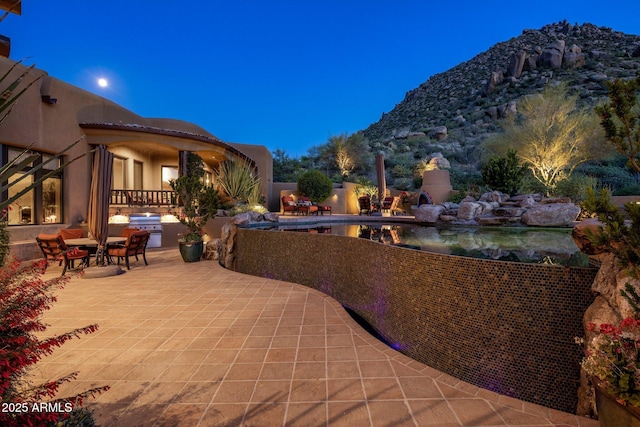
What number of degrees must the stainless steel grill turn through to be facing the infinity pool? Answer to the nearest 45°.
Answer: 0° — it already faces it

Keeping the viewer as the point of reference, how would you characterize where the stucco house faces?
facing the viewer and to the right of the viewer

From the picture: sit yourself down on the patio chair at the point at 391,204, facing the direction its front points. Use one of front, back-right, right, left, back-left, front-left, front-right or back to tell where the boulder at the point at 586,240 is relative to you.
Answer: front-left

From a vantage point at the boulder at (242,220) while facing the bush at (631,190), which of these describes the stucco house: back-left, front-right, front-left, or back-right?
back-left

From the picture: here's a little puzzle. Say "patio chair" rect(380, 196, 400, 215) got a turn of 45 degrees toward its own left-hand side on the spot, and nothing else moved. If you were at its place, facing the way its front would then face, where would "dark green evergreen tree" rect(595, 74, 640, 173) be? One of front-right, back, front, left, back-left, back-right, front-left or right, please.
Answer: front

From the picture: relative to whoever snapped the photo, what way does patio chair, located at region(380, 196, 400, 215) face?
facing the viewer and to the left of the viewer

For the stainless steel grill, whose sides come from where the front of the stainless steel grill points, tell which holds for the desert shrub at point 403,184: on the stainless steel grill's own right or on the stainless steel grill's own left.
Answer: on the stainless steel grill's own left

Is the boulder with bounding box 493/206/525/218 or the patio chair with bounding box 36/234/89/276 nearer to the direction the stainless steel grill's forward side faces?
the patio chair

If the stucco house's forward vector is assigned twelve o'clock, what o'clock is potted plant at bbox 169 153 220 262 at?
The potted plant is roughly at 12 o'clock from the stucco house.

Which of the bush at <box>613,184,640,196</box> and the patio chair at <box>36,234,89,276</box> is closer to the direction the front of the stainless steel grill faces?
the patio chair

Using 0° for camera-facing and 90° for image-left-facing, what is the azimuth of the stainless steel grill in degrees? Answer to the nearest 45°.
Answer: approximately 0°

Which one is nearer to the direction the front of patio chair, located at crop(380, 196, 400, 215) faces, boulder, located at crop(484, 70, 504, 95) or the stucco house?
the stucco house

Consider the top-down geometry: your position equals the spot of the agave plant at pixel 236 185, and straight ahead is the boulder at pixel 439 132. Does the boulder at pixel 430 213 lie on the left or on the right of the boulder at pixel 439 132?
right

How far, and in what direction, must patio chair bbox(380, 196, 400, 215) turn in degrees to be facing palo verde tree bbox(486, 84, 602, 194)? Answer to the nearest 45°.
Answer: approximately 135° to its left
